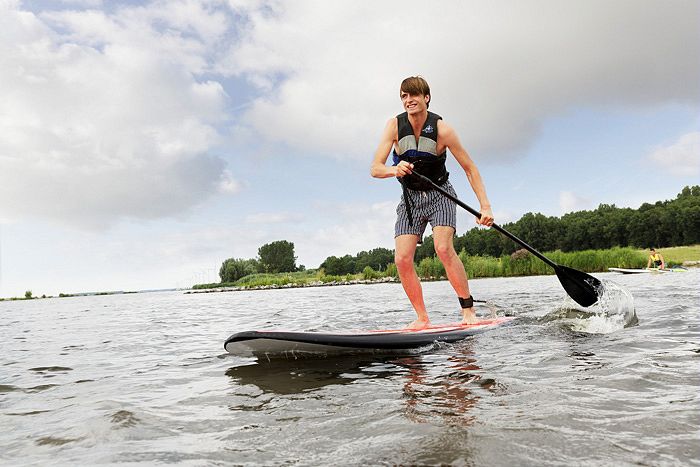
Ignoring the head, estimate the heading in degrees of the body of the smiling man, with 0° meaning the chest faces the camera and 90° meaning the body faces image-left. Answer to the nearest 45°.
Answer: approximately 0°

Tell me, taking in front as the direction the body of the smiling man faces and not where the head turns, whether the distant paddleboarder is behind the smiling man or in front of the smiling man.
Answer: behind
